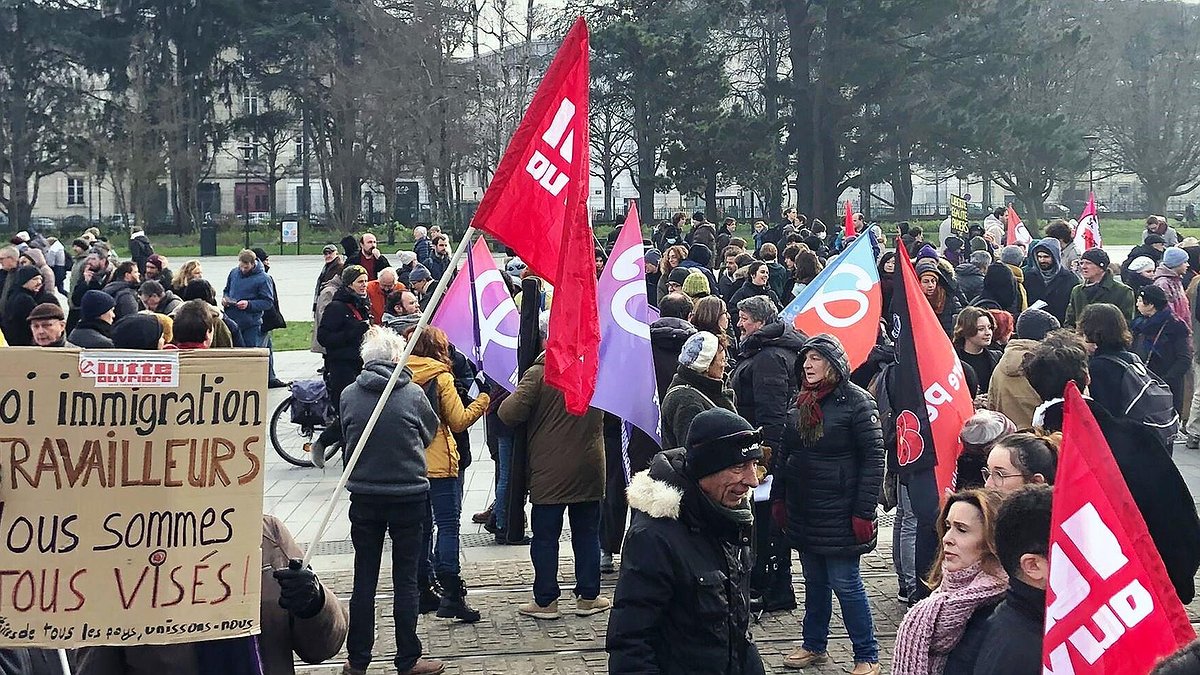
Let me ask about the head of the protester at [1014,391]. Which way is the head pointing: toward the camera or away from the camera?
away from the camera

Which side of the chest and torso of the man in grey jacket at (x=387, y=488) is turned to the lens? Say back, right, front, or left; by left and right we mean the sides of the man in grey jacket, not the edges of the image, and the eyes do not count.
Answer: back

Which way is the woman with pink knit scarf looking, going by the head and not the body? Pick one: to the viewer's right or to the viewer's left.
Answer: to the viewer's left

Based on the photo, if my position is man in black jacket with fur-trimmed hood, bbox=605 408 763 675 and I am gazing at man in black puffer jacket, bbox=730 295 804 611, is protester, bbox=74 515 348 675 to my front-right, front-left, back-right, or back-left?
back-left

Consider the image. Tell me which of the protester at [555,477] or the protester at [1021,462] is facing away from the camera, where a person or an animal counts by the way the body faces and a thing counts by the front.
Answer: the protester at [555,477]

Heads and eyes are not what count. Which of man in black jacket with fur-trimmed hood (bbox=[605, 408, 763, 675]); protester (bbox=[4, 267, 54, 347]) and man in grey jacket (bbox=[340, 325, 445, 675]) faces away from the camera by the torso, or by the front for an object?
the man in grey jacket

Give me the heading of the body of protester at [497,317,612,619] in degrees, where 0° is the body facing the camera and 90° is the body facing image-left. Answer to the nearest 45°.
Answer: approximately 180°

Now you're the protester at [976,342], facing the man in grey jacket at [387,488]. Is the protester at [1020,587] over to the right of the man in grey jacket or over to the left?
left

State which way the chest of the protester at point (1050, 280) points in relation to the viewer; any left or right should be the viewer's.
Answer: facing the viewer and to the left of the viewer

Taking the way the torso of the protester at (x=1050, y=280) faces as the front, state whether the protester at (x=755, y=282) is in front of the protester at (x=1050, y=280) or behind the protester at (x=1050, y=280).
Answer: in front
